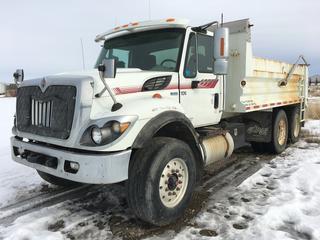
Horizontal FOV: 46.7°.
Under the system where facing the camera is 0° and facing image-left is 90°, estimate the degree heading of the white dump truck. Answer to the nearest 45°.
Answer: approximately 45°
